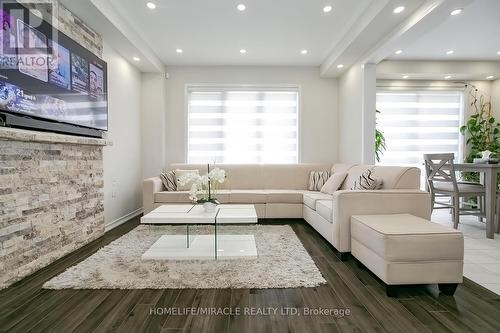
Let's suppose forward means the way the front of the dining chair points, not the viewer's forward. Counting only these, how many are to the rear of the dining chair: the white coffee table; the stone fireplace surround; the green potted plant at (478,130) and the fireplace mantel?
3

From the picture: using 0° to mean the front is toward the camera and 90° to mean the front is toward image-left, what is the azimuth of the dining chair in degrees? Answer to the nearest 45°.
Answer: approximately 225°

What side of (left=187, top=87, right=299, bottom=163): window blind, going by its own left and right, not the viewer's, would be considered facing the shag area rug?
front

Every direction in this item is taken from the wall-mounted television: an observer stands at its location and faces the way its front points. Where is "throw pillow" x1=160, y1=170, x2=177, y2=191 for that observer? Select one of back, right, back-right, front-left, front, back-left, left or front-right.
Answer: left

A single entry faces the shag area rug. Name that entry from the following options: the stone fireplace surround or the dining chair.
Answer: the stone fireplace surround

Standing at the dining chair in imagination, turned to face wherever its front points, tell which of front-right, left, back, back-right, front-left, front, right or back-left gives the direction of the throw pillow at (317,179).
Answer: back-left

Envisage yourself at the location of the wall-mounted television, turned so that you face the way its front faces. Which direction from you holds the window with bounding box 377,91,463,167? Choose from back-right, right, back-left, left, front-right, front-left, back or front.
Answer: front-left

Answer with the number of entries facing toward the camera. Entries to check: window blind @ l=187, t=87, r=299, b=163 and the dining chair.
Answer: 1

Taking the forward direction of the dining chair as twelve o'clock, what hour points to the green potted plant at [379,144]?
The green potted plant is roughly at 9 o'clock from the dining chair.

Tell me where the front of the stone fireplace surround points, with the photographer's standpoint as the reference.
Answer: facing the viewer and to the right of the viewer

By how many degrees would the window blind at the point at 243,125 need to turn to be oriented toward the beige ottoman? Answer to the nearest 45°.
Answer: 0° — it already faces it

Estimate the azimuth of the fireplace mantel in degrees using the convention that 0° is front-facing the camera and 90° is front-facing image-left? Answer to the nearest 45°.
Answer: approximately 315°

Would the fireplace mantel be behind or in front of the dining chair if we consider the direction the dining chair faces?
behind

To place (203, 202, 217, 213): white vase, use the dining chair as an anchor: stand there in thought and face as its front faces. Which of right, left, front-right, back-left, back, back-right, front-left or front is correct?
back

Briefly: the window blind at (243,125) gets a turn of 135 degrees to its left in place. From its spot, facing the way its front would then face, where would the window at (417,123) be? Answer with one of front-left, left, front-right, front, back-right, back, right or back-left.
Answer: front-right
